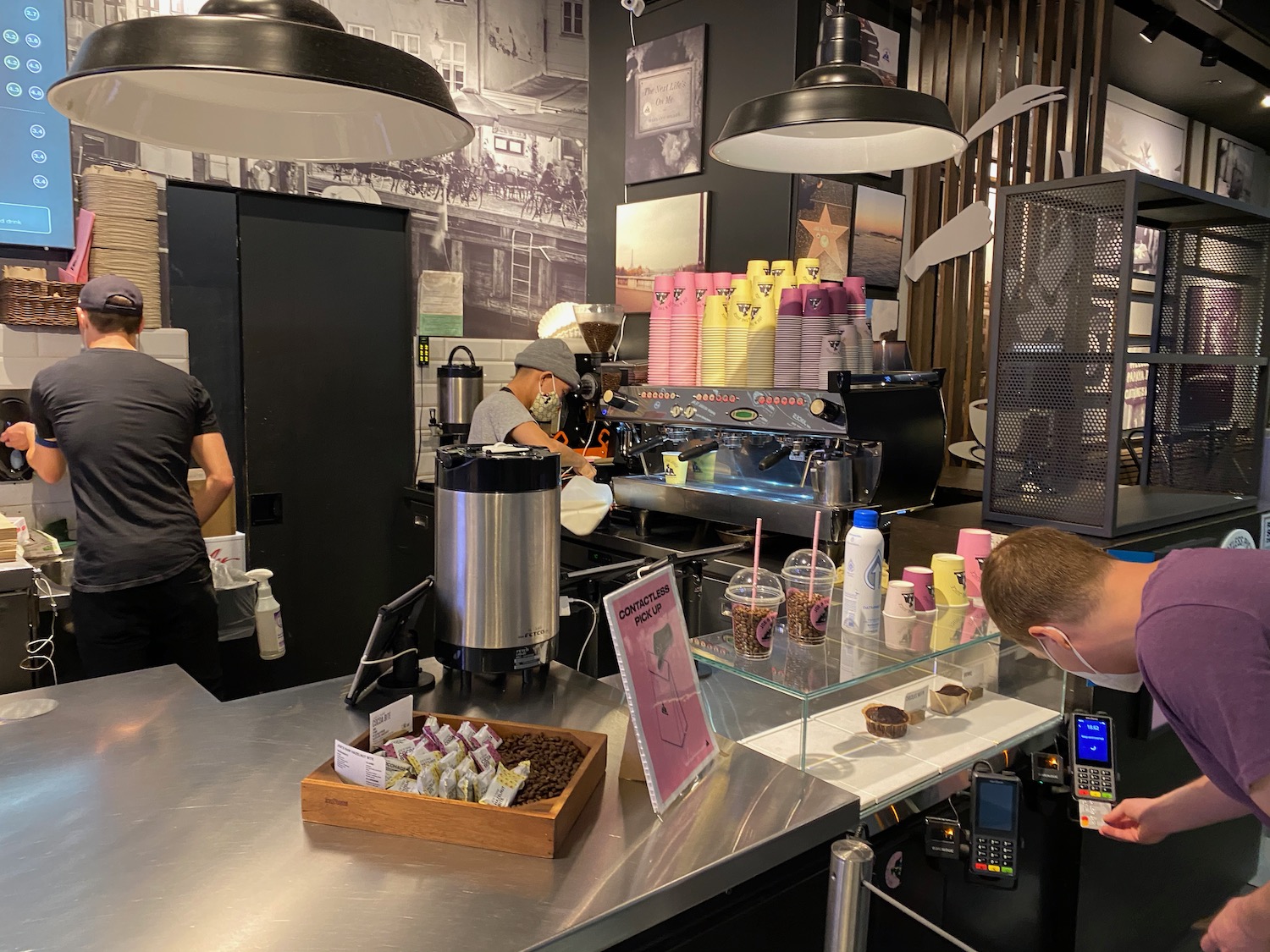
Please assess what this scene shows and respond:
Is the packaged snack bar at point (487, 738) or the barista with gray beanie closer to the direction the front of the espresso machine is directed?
the packaged snack bar

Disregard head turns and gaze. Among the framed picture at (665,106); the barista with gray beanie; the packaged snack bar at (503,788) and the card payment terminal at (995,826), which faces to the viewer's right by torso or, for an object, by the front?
the barista with gray beanie

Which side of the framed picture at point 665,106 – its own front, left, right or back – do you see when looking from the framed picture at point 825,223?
left

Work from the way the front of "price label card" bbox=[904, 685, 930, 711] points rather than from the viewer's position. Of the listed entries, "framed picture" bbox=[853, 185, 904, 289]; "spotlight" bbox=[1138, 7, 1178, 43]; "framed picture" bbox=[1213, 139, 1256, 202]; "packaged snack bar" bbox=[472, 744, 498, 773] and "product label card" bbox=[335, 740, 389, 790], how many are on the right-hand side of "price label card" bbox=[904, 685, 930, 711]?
2

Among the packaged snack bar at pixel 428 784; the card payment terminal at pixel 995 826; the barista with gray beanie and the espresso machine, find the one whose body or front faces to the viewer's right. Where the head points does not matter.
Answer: the barista with gray beanie

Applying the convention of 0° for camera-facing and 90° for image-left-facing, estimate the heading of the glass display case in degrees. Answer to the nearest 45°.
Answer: approximately 315°

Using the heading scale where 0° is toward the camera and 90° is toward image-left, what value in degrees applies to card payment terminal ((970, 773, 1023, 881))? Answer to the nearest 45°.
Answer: approximately 0°

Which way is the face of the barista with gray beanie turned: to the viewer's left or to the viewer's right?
to the viewer's right

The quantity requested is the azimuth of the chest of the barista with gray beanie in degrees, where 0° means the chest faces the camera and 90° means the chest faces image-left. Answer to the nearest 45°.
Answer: approximately 270°
